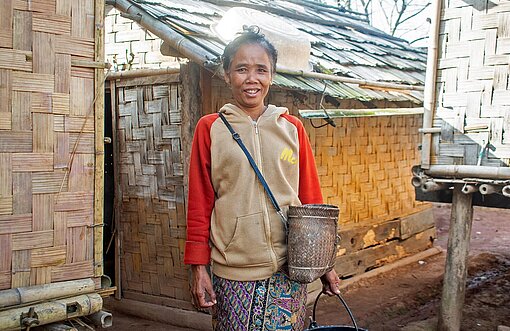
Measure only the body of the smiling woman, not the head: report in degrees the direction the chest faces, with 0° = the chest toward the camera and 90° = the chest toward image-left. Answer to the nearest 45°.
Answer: approximately 0°

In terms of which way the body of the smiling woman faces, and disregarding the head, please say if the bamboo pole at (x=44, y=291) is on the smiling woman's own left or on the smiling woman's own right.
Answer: on the smiling woman's own right

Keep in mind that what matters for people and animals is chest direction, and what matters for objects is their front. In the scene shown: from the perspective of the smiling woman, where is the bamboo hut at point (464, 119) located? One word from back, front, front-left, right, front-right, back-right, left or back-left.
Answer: back-left

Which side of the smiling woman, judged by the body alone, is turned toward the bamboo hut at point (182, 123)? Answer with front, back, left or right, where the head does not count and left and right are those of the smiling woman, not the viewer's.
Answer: back
